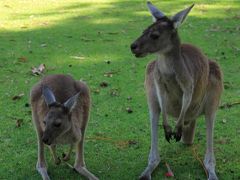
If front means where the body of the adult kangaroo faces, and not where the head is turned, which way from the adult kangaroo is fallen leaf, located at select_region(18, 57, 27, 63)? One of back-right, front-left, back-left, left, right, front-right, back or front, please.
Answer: back-right

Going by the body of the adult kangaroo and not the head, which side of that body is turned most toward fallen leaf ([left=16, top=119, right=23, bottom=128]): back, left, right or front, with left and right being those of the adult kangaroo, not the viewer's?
right

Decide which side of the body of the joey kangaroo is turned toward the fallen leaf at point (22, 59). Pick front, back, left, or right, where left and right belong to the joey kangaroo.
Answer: back

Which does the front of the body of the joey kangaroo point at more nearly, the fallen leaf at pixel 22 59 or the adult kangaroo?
the adult kangaroo

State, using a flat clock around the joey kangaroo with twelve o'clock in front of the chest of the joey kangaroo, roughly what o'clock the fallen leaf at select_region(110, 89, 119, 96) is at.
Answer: The fallen leaf is roughly at 7 o'clock from the joey kangaroo.

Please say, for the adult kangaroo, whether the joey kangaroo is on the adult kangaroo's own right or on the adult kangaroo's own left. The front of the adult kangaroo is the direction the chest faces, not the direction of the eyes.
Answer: on the adult kangaroo's own right

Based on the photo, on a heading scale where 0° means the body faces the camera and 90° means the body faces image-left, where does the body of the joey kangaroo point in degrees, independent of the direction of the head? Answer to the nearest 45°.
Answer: approximately 0°

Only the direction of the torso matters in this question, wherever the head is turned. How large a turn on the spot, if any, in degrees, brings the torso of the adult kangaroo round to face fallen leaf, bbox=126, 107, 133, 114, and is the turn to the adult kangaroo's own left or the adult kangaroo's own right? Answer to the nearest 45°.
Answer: approximately 135° to the adult kangaroo's own right

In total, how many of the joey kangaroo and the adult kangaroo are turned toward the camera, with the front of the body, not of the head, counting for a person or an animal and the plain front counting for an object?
2
